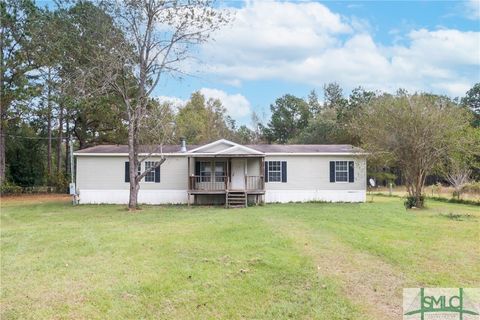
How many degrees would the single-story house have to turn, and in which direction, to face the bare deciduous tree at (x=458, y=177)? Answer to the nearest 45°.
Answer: approximately 90° to its left

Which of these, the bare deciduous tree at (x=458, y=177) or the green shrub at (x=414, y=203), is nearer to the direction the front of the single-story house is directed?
the green shrub

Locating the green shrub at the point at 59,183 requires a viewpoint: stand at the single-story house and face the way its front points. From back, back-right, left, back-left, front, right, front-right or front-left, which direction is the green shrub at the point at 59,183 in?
back-right

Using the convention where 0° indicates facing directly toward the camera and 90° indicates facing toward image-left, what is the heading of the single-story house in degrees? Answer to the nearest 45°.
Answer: approximately 0°

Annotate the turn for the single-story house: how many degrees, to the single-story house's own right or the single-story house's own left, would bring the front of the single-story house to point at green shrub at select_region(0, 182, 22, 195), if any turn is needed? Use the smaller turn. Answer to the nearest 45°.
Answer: approximately 135° to the single-story house's own right

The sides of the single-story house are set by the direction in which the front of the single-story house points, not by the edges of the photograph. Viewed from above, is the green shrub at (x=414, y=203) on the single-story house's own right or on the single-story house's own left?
on the single-story house's own left

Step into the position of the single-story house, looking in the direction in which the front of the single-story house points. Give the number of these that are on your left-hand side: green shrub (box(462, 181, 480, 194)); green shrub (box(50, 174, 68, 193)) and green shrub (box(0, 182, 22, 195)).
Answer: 1

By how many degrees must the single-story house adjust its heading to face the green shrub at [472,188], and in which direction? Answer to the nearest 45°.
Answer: approximately 90° to its left
